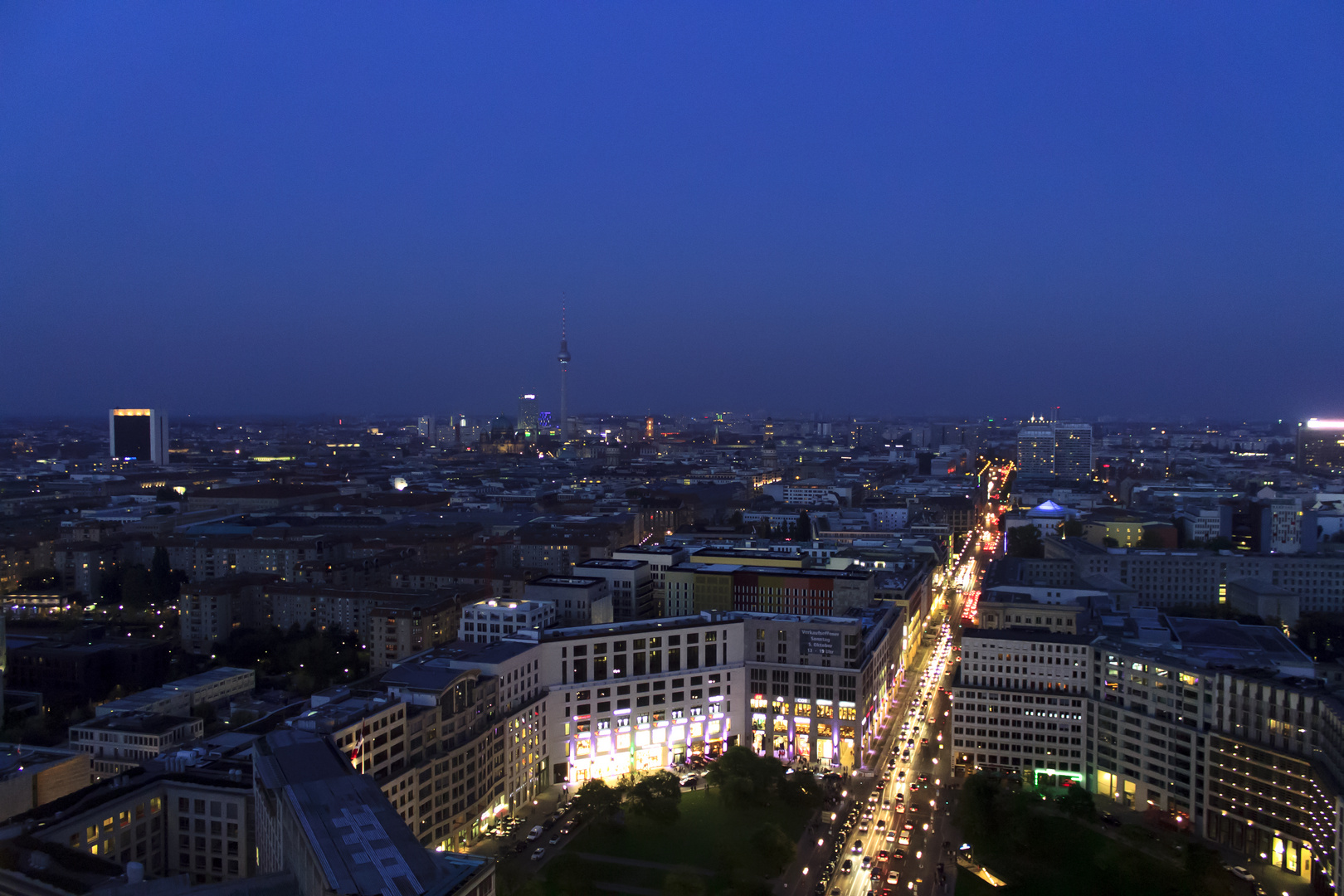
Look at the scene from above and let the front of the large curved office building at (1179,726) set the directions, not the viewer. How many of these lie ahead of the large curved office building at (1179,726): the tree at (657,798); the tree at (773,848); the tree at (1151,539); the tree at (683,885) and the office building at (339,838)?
4

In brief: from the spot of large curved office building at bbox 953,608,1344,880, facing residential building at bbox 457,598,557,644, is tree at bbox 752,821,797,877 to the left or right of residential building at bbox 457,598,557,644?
left

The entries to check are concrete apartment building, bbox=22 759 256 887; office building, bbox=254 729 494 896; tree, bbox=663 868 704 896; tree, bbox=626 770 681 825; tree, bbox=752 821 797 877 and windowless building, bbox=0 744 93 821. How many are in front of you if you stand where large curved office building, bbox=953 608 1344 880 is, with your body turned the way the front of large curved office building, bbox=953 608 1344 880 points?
6

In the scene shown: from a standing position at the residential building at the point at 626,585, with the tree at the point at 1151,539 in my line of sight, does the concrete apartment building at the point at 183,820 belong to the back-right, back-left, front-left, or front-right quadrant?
back-right

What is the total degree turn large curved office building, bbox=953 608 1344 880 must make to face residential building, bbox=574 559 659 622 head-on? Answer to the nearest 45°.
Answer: approximately 45° to its right

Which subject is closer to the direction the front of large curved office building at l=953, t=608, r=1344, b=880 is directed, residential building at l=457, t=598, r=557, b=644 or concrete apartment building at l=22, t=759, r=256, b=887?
the concrete apartment building

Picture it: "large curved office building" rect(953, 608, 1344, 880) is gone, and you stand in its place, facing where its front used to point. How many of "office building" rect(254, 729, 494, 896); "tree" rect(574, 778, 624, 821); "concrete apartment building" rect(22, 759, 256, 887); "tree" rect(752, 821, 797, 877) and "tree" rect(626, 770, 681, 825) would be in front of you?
5

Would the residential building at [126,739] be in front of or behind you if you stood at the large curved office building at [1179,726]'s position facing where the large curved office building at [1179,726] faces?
in front

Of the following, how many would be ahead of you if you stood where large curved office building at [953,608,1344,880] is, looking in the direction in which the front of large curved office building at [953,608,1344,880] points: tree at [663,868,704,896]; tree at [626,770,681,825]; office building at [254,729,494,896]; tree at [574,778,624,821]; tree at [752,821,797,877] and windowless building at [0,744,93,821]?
6

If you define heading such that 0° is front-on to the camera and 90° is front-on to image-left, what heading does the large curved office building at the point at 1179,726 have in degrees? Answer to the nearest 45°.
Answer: approximately 45°

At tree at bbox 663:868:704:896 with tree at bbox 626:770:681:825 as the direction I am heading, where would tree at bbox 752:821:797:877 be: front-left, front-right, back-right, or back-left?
front-right

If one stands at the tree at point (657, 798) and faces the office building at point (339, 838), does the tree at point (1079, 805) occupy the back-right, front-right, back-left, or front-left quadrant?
back-left

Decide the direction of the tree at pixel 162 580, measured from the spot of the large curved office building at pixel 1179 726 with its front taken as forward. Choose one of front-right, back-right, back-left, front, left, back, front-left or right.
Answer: front-right

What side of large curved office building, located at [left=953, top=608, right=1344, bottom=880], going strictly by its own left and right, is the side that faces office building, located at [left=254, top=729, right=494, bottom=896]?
front

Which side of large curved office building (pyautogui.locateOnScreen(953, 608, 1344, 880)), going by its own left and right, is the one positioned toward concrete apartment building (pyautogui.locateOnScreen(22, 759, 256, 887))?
front

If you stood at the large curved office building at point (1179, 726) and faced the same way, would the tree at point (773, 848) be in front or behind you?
in front
